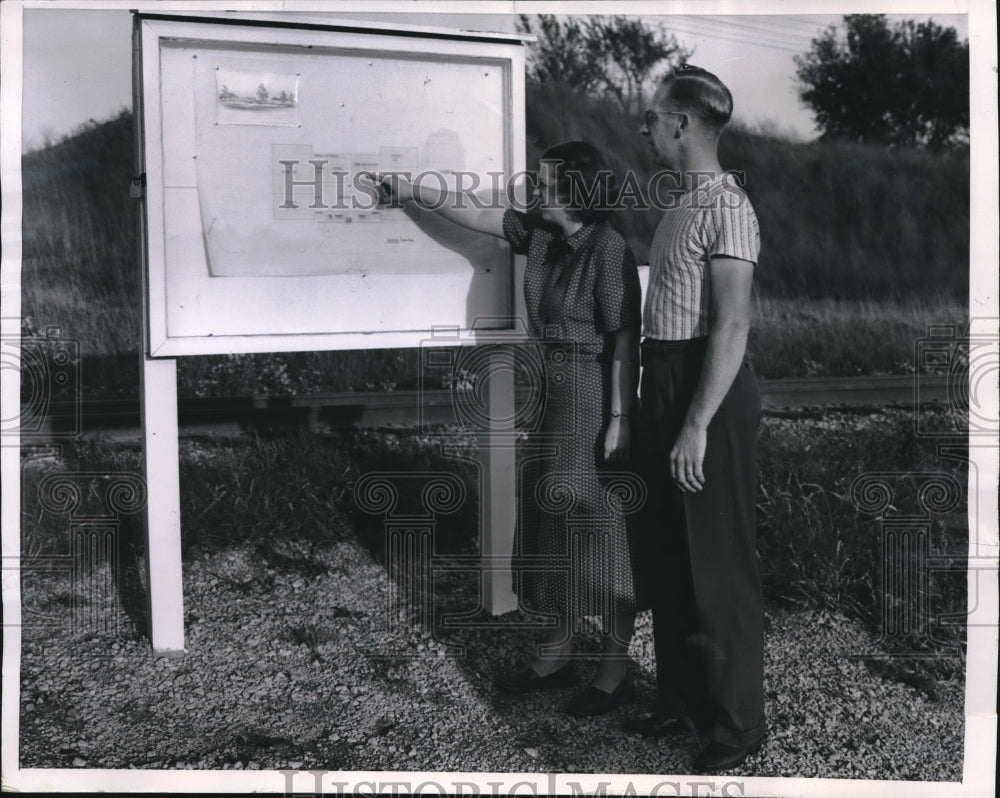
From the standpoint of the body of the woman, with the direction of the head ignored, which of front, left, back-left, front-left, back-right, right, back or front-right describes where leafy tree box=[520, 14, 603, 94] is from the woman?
back-right

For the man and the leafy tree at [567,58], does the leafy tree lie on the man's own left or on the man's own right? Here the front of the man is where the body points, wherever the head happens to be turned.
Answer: on the man's own right

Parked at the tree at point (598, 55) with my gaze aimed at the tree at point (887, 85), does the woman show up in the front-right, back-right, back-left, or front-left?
back-right

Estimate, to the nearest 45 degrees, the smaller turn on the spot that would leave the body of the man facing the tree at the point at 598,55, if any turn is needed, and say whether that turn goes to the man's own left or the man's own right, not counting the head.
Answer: approximately 90° to the man's own right

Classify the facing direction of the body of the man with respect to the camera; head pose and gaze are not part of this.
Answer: to the viewer's left

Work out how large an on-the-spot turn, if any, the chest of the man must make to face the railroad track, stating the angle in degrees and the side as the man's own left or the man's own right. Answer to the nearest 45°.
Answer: approximately 45° to the man's own right

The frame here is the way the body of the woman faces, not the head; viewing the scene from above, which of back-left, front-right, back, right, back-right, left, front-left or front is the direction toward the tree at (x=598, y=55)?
back-right

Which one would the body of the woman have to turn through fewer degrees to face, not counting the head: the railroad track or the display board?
the display board

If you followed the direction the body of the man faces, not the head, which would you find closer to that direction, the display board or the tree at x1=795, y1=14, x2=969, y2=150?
the display board
